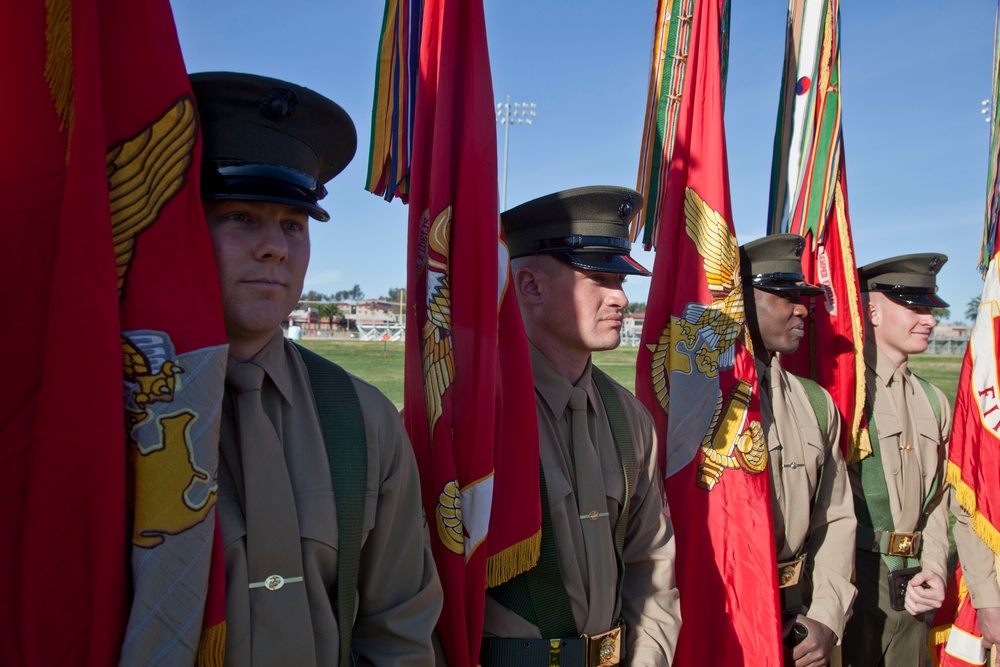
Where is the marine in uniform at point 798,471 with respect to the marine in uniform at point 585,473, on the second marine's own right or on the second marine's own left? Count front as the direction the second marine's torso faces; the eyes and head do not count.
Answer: on the second marine's own left

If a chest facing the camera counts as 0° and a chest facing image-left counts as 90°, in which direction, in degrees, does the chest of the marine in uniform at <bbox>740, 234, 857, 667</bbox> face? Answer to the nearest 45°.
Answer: approximately 315°

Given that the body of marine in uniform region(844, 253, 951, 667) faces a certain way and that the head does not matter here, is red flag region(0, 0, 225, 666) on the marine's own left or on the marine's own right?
on the marine's own right

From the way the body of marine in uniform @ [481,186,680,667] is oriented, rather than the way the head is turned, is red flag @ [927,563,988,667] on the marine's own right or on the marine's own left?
on the marine's own left

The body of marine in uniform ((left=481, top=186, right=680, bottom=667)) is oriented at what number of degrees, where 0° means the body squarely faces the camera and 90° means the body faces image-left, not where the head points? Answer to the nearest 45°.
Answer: approximately 315°

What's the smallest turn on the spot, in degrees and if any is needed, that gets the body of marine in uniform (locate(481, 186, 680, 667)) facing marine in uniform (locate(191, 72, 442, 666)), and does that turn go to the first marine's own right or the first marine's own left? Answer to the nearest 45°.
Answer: approximately 90° to the first marine's own right
